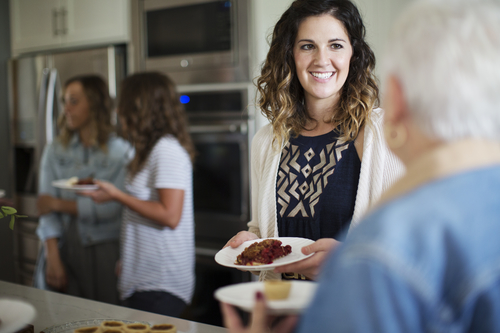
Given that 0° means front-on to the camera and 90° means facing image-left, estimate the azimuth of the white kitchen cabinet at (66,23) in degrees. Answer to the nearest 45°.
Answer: approximately 45°

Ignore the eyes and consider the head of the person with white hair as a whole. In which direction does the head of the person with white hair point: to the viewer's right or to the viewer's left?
to the viewer's left

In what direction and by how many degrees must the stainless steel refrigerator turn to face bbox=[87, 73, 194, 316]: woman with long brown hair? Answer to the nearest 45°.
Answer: approximately 45° to its left

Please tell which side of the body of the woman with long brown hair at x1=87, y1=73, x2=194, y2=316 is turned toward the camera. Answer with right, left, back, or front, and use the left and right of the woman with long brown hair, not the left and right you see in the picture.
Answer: left

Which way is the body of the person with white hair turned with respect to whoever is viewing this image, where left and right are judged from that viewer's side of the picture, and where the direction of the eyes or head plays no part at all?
facing away from the viewer and to the left of the viewer

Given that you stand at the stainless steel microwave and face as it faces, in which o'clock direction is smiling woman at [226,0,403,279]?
The smiling woman is roughly at 10 o'clock from the stainless steel microwave.

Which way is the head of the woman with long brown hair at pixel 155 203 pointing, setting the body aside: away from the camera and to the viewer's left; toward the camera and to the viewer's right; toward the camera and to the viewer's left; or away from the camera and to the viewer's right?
away from the camera and to the viewer's left

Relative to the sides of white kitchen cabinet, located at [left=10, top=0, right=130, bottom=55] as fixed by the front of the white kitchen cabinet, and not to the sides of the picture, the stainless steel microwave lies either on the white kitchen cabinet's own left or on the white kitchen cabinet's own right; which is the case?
on the white kitchen cabinet's own left

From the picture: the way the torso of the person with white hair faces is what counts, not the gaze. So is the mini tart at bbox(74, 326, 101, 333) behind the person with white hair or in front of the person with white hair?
in front

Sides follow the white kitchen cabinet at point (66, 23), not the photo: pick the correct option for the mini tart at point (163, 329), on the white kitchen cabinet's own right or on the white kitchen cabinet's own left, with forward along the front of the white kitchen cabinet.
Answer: on the white kitchen cabinet's own left

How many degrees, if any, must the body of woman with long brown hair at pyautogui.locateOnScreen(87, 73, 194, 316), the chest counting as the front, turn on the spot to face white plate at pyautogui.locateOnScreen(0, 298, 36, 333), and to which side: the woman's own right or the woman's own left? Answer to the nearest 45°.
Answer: approximately 90° to the woman's own left

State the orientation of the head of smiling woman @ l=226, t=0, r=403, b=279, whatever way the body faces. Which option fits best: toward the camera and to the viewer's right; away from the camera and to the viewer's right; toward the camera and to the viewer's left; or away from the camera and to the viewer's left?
toward the camera and to the viewer's right
